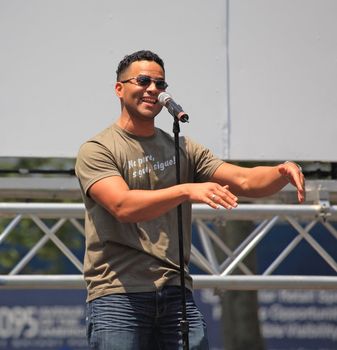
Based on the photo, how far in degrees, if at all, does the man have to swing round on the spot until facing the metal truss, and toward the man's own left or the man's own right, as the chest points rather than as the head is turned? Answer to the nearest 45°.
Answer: approximately 135° to the man's own left

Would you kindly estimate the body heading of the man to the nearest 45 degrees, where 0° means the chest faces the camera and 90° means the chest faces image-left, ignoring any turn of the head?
approximately 315°
